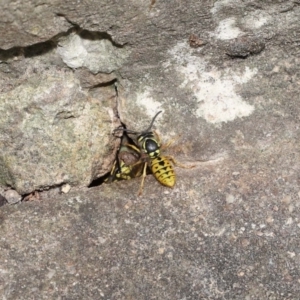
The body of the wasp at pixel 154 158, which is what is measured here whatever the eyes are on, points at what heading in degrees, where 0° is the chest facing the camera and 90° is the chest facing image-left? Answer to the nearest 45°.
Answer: approximately 135°

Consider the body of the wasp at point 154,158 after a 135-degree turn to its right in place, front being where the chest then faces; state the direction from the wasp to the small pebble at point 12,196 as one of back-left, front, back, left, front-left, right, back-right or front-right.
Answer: back
